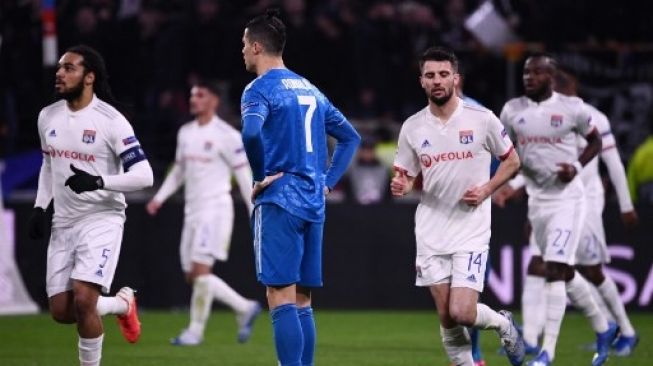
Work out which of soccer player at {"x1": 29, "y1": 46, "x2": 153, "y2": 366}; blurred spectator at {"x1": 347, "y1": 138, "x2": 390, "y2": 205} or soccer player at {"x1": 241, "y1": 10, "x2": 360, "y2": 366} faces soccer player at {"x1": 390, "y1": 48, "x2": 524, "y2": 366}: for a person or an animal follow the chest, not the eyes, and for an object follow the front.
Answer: the blurred spectator

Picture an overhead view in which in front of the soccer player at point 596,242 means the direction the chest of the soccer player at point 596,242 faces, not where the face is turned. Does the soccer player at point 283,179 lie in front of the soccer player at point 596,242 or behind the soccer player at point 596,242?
in front

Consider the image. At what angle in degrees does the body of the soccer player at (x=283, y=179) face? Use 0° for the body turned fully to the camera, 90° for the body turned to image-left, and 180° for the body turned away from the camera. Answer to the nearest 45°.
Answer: approximately 135°

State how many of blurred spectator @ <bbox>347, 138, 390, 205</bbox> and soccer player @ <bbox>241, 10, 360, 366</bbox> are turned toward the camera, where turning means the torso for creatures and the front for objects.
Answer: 1

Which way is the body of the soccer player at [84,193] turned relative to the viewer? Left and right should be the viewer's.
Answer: facing the viewer and to the left of the viewer

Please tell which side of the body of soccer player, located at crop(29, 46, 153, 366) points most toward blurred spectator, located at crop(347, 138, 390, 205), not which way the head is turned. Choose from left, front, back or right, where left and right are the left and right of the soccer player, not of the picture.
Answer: back

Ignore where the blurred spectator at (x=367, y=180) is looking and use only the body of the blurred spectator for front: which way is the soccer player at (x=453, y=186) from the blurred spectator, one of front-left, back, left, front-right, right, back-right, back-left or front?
front

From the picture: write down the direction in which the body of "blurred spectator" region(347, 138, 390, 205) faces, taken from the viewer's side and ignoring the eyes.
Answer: toward the camera

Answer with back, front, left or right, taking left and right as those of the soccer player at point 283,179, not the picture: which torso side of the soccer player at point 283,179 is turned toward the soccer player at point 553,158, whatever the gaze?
right
